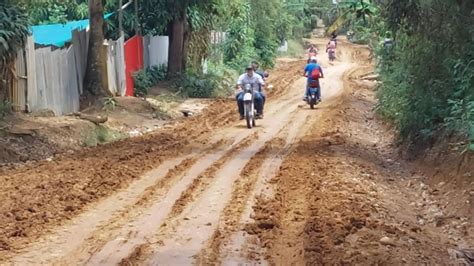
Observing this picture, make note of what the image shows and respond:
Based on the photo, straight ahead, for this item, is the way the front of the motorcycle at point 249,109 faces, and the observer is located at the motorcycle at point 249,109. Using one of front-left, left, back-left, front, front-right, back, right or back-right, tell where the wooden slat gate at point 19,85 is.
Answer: front-right

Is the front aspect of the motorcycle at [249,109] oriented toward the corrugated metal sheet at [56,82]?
no

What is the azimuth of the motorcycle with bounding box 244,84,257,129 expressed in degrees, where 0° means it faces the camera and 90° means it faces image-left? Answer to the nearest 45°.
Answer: approximately 0°

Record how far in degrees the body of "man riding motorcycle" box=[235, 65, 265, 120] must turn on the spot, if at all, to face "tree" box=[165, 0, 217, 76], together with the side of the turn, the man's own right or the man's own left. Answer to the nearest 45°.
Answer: approximately 180°

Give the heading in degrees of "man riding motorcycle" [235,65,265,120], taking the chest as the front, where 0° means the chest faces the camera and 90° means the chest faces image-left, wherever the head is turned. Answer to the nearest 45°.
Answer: approximately 0°

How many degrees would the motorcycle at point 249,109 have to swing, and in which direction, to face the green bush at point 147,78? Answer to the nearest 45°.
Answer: approximately 135° to its right

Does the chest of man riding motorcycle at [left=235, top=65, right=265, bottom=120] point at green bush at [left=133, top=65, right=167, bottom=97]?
no

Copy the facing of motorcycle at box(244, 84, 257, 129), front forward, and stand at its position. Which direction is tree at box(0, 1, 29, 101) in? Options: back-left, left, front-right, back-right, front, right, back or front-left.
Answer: front-right

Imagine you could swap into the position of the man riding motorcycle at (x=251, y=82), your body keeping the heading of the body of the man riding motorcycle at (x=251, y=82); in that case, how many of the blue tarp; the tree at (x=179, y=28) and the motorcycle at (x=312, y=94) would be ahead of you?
0

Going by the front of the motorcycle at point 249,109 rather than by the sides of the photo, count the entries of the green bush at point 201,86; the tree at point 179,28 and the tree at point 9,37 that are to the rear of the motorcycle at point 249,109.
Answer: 2

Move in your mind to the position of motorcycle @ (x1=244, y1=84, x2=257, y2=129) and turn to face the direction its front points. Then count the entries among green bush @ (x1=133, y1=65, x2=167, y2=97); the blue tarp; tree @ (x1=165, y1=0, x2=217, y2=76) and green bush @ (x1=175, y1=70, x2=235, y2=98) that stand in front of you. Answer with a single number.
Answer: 0

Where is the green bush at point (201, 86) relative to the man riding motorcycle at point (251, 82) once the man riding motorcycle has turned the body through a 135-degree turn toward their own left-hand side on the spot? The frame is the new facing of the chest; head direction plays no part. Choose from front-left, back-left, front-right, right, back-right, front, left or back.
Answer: front-left

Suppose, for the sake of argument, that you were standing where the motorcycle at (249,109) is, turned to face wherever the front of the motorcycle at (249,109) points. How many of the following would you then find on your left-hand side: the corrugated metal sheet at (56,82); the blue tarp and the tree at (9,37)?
0

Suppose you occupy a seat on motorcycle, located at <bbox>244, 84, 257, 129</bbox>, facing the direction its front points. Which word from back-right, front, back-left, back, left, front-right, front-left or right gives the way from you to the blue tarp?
back-right

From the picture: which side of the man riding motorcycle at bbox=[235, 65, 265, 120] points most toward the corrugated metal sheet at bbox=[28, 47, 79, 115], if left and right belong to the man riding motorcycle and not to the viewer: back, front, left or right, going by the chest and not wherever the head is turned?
right

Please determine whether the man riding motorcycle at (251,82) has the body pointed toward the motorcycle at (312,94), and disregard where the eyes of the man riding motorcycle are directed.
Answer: no

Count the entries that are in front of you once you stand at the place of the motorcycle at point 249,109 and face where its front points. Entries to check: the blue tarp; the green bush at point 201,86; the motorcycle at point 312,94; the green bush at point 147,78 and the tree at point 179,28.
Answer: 0

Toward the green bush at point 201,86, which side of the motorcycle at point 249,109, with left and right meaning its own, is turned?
back
